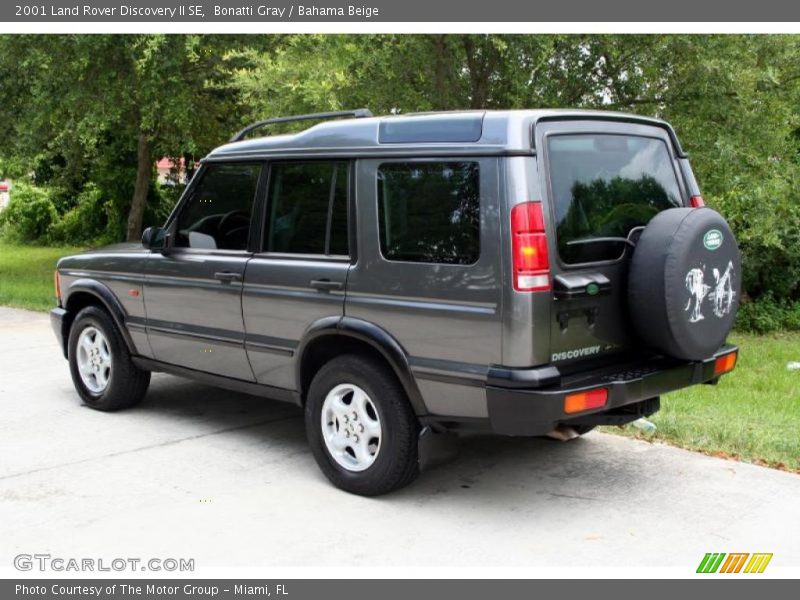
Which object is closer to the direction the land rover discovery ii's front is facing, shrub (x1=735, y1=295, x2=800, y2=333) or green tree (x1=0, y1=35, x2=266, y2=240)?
the green tree

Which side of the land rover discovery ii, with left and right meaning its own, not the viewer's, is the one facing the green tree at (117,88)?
front

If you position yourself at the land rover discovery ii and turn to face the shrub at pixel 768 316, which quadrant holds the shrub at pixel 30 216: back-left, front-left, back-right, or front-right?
front-left

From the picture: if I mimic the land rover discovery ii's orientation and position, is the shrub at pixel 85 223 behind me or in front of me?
in front

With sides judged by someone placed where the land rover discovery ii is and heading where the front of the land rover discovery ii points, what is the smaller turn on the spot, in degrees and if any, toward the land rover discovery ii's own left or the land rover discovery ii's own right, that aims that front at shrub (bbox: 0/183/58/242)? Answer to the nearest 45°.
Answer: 0° — it already faces it

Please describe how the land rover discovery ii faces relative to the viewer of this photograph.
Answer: facing away from the viewer and to the left of the viewer
